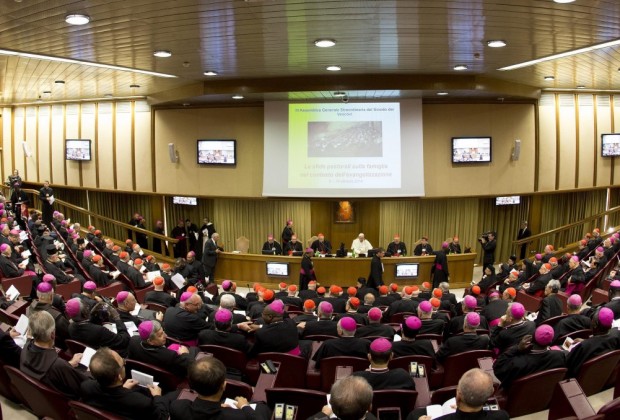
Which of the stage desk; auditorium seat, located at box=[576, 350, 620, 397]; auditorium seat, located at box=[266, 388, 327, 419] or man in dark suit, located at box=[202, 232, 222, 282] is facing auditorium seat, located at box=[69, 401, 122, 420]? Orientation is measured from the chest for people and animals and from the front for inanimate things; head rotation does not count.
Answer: the stage desk

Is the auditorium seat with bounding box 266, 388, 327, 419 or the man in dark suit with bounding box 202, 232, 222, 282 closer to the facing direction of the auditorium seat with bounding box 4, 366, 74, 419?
the man in dark suit

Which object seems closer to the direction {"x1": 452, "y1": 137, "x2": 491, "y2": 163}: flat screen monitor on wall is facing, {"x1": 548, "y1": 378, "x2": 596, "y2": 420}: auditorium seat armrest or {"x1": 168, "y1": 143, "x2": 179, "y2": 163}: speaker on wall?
the auditorium seat armrest

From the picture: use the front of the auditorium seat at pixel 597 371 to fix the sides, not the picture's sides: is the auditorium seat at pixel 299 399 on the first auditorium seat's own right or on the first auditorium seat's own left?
on the first auditorium seat's own left

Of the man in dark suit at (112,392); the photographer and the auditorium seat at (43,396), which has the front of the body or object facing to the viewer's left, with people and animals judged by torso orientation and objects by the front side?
the photographer

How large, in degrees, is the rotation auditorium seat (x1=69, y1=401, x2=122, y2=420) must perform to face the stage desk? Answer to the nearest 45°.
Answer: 0° — it already faces it

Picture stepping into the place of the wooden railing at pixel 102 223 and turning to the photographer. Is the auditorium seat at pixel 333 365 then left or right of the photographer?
right

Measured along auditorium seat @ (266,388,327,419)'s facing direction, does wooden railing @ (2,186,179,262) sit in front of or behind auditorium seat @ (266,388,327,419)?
in front

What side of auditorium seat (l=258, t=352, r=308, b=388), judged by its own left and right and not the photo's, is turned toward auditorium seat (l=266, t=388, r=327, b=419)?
back

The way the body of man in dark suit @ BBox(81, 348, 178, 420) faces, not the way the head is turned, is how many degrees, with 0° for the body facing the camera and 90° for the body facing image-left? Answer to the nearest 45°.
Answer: approximately 225°

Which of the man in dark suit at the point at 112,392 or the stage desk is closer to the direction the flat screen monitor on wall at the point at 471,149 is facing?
the man in dark suit

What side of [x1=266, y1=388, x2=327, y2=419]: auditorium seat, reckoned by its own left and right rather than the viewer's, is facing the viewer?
back
